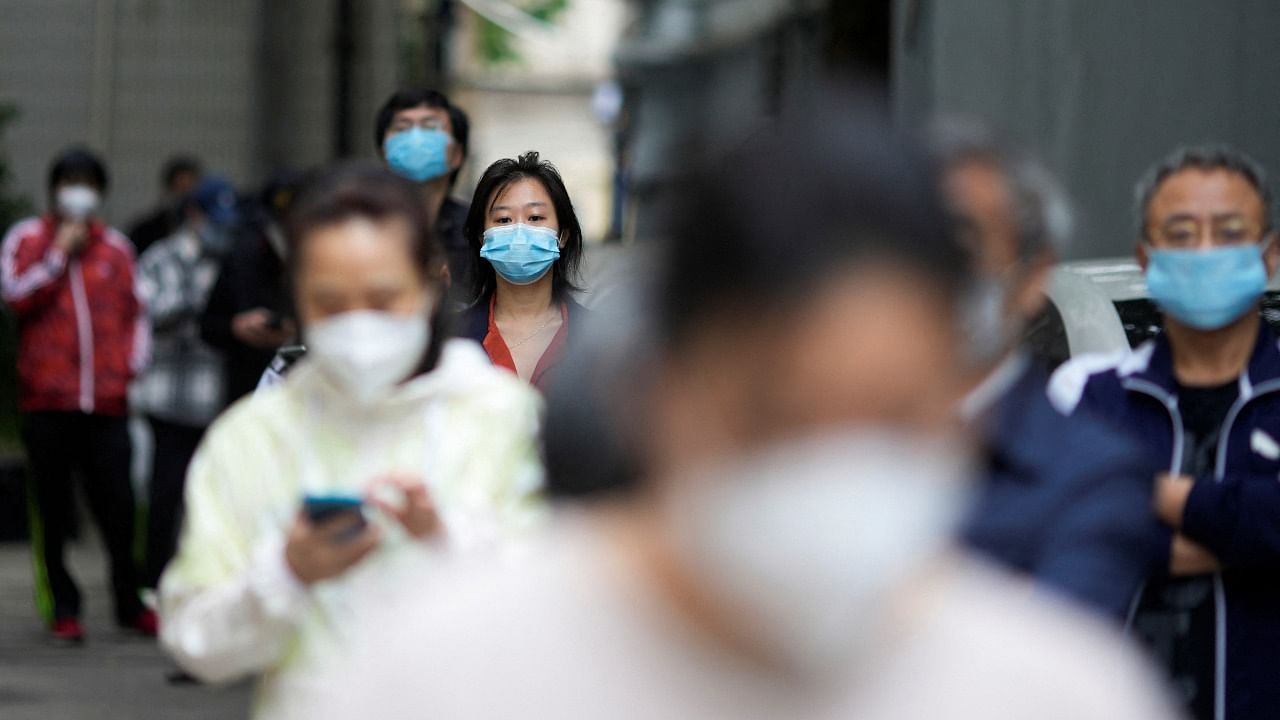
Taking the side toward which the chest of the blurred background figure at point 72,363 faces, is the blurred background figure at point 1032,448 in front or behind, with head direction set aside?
in front

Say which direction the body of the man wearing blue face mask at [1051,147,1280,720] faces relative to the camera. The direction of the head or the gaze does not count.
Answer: toward the camera

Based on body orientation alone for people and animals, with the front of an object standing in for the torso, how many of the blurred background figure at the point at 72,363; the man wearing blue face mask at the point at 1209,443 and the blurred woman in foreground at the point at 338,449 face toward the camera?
3

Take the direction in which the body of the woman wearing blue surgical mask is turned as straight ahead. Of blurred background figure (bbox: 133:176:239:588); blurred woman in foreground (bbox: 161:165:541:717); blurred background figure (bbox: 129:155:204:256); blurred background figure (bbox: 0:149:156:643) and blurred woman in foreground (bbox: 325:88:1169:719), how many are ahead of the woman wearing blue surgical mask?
2

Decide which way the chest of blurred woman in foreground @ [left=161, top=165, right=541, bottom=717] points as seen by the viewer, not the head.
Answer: toward the camera

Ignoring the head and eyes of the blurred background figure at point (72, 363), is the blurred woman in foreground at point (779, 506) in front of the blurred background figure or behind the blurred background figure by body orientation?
in front

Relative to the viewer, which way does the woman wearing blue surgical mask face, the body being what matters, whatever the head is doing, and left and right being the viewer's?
facing the viewer

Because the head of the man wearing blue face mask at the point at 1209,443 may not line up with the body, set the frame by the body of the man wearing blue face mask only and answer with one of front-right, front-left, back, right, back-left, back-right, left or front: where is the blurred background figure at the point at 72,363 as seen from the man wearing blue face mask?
back-right

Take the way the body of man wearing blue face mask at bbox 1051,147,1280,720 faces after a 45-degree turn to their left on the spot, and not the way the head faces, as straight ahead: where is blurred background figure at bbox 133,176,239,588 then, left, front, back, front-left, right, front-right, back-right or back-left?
back
